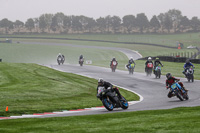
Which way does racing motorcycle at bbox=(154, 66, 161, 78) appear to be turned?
toward the camera

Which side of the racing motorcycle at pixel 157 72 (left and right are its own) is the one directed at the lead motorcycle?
front

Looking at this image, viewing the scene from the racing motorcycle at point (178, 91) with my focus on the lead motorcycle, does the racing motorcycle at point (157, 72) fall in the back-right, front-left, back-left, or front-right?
back-right

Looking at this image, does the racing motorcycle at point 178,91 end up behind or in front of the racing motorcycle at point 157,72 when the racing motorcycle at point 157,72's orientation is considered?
in front
